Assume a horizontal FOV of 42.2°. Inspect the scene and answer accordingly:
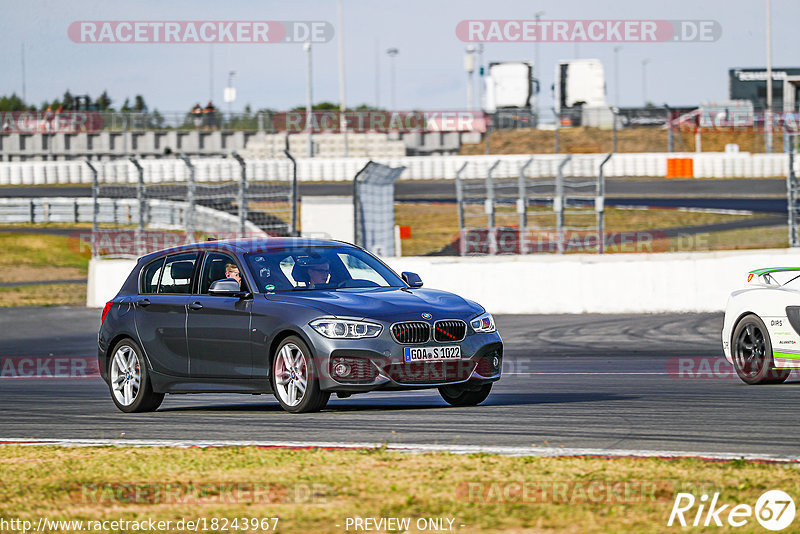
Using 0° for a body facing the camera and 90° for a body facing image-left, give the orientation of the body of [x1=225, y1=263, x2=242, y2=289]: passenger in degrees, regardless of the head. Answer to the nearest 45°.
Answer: approximately 315°

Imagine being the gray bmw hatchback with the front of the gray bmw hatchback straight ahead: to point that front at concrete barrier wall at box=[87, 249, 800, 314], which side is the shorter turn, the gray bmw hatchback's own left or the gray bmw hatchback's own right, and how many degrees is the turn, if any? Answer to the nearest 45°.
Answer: approximately 90° to the gray bmw hatchback's own left

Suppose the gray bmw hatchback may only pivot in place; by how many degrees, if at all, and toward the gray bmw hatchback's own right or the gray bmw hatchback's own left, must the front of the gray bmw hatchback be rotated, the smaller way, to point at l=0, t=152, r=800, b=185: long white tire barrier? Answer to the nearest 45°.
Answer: approximately 135° to the gray bmw hatchback's own left

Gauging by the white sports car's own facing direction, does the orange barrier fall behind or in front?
behind

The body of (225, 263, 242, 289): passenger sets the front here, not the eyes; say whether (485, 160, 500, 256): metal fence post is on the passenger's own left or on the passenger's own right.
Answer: on the passenger's own left

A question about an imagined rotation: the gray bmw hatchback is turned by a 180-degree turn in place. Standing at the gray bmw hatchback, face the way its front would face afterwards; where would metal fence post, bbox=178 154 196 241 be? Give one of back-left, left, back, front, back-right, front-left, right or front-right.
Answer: front-right

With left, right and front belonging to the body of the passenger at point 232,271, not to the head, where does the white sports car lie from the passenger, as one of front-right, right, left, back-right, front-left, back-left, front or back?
front-left
